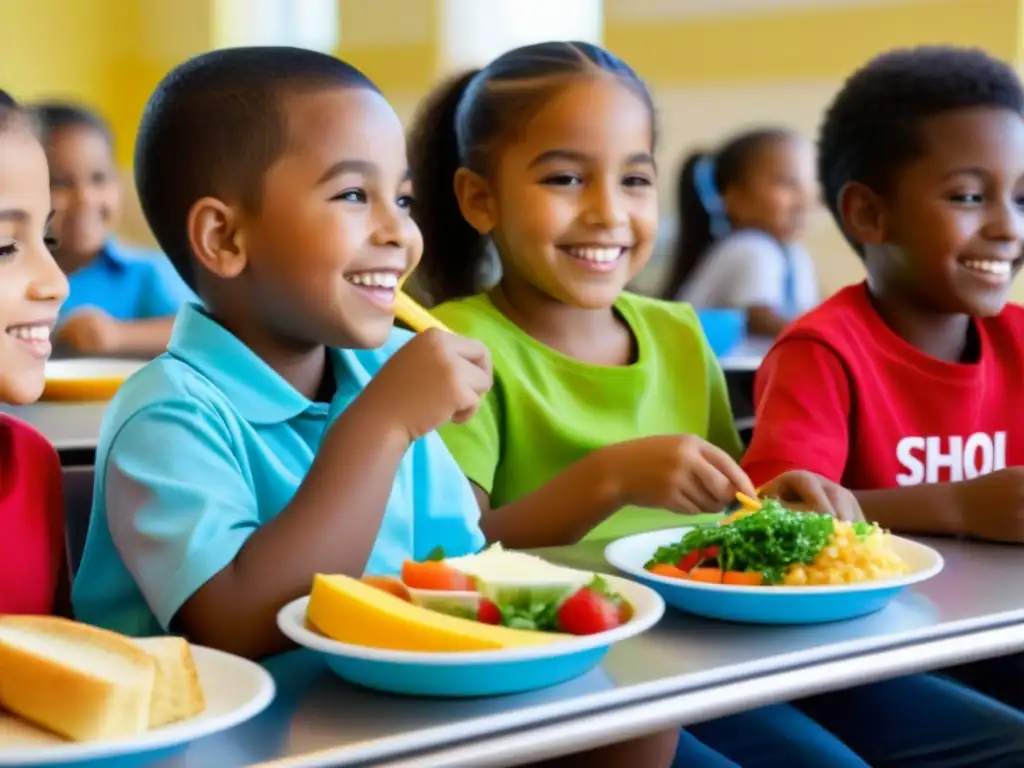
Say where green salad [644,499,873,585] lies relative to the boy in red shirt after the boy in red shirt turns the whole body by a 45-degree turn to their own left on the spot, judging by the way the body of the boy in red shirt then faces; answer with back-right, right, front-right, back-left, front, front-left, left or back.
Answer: right

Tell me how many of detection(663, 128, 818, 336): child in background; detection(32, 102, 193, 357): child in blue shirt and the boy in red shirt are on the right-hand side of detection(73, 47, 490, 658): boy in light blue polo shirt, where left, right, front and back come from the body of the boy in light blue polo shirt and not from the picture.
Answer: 0

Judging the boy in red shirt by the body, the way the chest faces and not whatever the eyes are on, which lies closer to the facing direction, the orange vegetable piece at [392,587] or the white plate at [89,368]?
the orange vegetable piece

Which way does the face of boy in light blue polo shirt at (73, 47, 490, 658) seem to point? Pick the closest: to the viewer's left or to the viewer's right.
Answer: to the viewer's right

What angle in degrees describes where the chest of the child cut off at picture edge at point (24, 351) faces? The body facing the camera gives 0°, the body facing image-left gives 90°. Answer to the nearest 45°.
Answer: approximately 315°

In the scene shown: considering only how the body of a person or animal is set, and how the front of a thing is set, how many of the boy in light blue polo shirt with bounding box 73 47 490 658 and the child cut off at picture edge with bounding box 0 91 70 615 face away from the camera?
0

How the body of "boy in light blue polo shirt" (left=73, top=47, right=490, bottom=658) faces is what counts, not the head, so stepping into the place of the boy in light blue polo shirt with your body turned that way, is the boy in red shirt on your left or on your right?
on your left

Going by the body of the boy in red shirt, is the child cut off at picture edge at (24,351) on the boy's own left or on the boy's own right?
on the boy's own right

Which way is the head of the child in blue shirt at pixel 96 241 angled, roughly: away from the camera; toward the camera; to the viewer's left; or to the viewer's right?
toward the camera

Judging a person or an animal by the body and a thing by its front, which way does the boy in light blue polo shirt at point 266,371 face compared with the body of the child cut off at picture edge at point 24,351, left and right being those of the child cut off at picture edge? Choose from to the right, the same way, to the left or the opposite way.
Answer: the same way
